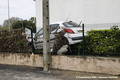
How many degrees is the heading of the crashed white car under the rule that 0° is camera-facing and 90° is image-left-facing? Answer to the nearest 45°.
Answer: approximately 135°
